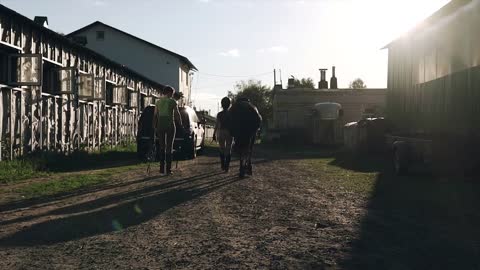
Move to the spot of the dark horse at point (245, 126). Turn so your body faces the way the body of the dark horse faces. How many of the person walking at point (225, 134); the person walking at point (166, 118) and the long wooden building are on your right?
0

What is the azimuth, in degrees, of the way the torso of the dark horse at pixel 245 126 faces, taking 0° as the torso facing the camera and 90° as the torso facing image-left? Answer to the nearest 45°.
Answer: approximately 180°

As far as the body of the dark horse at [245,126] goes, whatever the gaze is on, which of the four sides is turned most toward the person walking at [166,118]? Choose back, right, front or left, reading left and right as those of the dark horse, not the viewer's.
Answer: left

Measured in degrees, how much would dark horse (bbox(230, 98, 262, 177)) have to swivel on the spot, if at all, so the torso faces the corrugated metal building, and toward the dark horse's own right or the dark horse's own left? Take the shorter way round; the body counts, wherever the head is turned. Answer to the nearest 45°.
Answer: approximately 45° to the dark horse's own right

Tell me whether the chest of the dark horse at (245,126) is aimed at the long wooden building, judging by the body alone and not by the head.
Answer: no
